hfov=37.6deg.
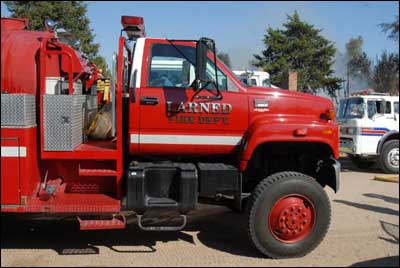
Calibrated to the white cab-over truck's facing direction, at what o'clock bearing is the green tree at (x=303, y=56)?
The green tree is roughly at 4 o'clock from the white cab-over truck.

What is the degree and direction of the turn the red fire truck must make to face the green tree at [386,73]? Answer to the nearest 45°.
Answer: approximately 45° to its left

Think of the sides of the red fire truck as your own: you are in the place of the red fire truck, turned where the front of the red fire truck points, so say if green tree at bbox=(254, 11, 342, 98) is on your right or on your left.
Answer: on your left

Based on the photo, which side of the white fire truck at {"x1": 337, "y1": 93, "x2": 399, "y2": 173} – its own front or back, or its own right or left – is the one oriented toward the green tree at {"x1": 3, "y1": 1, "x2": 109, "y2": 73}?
right

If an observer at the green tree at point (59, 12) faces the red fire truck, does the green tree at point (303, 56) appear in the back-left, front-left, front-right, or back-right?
back-left

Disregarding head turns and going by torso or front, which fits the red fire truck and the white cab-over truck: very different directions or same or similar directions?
very different directions

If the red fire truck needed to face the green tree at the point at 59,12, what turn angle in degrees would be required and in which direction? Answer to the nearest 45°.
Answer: approximately 90° to its left

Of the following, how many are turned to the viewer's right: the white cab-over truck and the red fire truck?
1

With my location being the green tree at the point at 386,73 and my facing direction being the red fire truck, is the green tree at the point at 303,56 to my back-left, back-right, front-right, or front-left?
front-right

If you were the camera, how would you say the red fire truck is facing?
facing to the right of the viewer

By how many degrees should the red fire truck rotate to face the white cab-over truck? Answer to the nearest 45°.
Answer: approximately 45° to its left

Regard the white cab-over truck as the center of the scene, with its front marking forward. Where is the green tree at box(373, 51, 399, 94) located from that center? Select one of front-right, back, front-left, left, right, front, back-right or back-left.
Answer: back-right

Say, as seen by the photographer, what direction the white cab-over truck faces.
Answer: facing the viewer and to the left of the viewer
